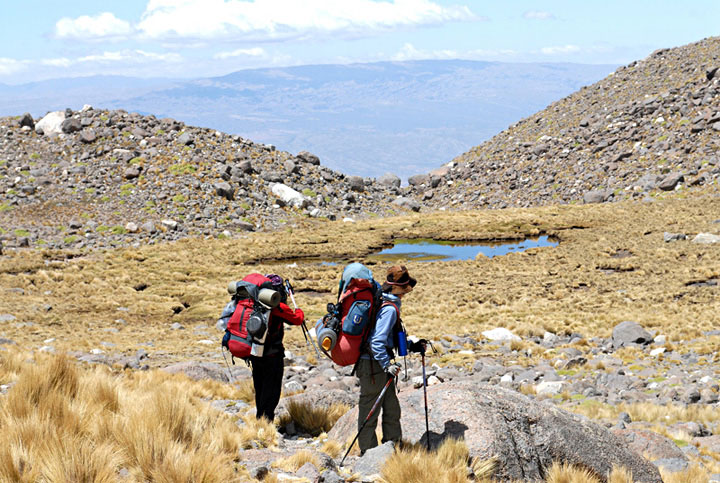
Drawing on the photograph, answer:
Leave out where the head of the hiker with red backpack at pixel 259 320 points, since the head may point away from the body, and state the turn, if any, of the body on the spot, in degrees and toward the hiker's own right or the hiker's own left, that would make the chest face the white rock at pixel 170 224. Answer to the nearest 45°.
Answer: approximately 45° to the hiker's own left

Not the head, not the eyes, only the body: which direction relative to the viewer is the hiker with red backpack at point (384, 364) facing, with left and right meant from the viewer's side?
facing to the right of the viewer

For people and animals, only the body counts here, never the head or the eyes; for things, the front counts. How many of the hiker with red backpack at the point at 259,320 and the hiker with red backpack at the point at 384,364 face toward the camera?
0

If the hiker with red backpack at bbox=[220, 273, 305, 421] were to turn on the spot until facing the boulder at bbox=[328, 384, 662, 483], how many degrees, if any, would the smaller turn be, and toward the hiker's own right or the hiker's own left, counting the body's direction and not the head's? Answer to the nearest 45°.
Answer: approximately 90° to the hiker's own right

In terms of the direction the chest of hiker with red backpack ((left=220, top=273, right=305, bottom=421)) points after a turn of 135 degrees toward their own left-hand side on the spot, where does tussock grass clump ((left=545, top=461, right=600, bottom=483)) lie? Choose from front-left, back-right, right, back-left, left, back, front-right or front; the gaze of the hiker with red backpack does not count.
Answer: back-left

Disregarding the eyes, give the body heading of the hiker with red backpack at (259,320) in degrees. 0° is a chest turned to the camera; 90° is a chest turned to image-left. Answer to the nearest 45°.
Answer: approximately 225°

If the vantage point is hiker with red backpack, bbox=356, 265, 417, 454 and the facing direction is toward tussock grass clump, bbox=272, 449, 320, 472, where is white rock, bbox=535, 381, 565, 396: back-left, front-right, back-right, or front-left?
back-right

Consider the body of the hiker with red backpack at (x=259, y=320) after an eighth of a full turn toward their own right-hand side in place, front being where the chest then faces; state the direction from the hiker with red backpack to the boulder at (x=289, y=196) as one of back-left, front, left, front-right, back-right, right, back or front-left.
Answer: left

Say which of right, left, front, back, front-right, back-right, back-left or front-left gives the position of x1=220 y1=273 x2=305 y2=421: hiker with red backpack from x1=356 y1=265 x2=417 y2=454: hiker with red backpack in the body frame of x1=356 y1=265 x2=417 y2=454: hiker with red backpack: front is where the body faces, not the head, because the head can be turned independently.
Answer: back-left

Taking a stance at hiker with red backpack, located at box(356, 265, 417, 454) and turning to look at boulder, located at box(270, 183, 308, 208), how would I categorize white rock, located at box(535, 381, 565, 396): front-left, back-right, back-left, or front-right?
front-right

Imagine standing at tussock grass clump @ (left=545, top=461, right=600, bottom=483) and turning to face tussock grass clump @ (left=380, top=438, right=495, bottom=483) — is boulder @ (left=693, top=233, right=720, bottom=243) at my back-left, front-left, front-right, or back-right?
back-right

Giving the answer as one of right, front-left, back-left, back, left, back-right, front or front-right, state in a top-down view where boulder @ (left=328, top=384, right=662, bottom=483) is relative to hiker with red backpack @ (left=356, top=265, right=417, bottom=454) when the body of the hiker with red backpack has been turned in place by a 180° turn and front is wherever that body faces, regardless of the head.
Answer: back

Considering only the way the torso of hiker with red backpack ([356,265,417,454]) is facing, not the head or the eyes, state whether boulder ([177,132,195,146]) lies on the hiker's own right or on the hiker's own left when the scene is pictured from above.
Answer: on the hiker's own left
